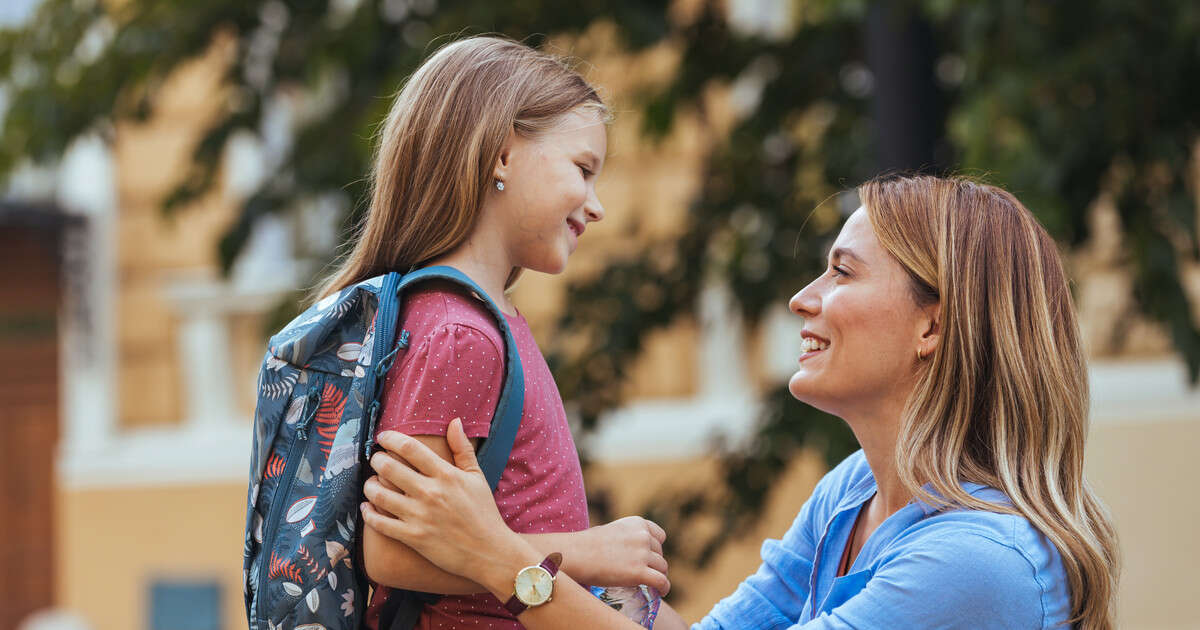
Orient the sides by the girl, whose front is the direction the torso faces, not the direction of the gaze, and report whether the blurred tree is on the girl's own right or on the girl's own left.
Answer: on the girl's own left

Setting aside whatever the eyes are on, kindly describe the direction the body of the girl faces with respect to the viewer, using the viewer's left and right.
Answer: facing to the right of the viewer

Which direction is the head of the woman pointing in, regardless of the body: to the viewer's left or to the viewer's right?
to the viewer's left

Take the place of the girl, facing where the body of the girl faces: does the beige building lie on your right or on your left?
on your left

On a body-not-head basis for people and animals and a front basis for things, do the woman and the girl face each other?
yes

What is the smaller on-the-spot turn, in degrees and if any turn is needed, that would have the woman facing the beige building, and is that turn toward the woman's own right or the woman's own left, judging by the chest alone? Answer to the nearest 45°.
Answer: approximately 45° to the woman's own right

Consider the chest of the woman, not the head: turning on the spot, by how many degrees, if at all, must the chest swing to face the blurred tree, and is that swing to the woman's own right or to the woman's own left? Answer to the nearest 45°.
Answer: approximately 90° to the woman's own right

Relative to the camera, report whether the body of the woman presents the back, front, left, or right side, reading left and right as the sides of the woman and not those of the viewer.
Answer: left

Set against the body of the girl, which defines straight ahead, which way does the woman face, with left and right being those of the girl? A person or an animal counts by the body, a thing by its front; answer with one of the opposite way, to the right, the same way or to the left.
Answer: the opposite way

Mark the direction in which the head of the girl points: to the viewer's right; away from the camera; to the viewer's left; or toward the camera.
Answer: to the viewer's right
